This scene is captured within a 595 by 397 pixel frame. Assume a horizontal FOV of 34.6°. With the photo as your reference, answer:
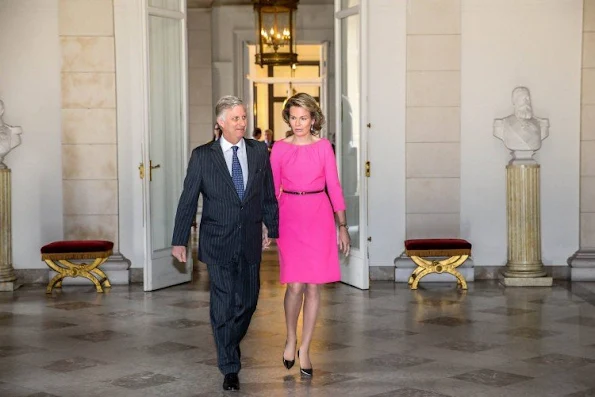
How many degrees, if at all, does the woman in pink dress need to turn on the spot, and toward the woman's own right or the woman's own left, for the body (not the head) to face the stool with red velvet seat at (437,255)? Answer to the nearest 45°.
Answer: approximately 180°

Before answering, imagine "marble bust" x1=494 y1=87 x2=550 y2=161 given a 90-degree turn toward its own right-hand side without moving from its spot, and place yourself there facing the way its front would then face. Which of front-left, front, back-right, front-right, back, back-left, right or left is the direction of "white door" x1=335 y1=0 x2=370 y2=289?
front

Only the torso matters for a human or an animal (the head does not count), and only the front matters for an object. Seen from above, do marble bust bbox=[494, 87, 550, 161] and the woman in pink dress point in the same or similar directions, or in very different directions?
same or similar directions

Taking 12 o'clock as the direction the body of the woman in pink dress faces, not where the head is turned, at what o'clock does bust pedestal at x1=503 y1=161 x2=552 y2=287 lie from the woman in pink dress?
The bust pedestal is roughly at 7 o'clock from the woman in pink dress.

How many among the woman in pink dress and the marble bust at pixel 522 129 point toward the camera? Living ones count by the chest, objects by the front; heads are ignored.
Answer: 2

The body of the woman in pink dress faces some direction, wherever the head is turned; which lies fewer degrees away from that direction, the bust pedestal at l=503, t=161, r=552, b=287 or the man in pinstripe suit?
the man in pinstripe suit

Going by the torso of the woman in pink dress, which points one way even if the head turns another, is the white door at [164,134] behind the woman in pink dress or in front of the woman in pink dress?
behind

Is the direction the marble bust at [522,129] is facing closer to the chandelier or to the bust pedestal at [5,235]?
the bust pedestal

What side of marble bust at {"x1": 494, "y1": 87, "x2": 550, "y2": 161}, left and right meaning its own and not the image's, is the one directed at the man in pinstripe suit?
front

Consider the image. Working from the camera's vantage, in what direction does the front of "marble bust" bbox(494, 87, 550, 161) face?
facing the viewer

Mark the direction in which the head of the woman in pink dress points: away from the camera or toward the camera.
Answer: toward the camera

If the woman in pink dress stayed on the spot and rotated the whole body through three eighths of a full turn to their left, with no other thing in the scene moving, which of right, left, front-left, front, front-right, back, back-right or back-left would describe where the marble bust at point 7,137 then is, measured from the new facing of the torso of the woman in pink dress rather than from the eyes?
left
